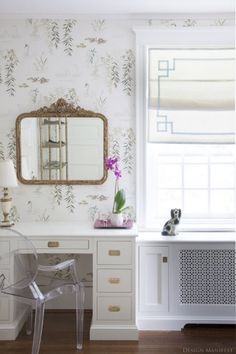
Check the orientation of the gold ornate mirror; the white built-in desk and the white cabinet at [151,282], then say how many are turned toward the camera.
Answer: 3

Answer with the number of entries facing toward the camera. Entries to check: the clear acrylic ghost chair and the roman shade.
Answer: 1

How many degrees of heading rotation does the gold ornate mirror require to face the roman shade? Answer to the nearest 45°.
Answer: approximately 90° to its left

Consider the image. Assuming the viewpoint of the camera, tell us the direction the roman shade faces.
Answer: facing the viewer

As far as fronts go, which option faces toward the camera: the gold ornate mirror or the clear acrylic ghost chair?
the gold ornate mirror

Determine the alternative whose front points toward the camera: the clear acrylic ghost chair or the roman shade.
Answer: the roman shade

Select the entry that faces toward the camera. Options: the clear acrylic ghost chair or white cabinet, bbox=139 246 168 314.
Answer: the white cabinet

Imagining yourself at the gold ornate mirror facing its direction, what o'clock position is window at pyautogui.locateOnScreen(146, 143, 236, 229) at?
The window is roughly at 9 o'clock from the gold ornate mirror.

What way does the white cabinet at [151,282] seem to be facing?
toward the camera

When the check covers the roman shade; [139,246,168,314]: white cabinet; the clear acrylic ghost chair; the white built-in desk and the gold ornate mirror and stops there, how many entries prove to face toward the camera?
4

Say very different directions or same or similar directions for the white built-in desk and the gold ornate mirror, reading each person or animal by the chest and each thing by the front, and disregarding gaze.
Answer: same or similar directions

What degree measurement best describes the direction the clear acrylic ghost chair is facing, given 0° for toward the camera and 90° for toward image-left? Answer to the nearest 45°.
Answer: approximately 225°

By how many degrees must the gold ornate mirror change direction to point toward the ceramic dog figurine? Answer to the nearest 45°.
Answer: approximately 90° to its left
